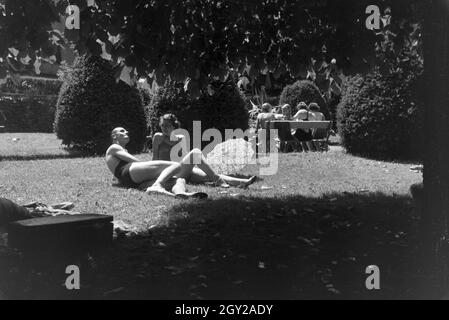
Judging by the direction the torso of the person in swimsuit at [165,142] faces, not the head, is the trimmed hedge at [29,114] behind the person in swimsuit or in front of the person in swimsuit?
behind

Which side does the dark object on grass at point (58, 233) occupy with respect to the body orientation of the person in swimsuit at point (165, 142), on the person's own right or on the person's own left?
on the person's own right

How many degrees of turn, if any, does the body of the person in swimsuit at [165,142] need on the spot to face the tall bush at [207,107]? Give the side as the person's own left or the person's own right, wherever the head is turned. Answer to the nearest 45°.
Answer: approximately 135° to the person's own left

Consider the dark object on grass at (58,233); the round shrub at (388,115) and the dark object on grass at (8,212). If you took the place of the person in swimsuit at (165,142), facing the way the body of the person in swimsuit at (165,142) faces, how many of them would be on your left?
1

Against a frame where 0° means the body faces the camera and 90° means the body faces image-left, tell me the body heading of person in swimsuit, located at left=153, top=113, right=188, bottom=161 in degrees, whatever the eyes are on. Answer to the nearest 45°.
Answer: approximately 315°

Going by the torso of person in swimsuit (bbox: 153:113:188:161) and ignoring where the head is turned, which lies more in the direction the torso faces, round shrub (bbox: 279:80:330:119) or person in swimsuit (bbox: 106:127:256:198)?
the person in swimsuit

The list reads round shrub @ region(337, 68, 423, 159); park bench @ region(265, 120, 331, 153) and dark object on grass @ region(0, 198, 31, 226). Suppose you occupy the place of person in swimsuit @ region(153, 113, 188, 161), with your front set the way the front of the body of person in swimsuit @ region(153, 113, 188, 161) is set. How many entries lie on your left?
2

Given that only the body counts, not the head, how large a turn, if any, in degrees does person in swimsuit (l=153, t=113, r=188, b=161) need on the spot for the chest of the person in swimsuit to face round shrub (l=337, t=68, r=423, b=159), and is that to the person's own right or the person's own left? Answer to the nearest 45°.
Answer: approximately 90° to the person's own left

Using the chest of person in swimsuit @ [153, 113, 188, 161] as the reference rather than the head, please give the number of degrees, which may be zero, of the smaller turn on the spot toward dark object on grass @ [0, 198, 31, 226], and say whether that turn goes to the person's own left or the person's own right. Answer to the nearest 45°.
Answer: approximately 45° to the person's own right
